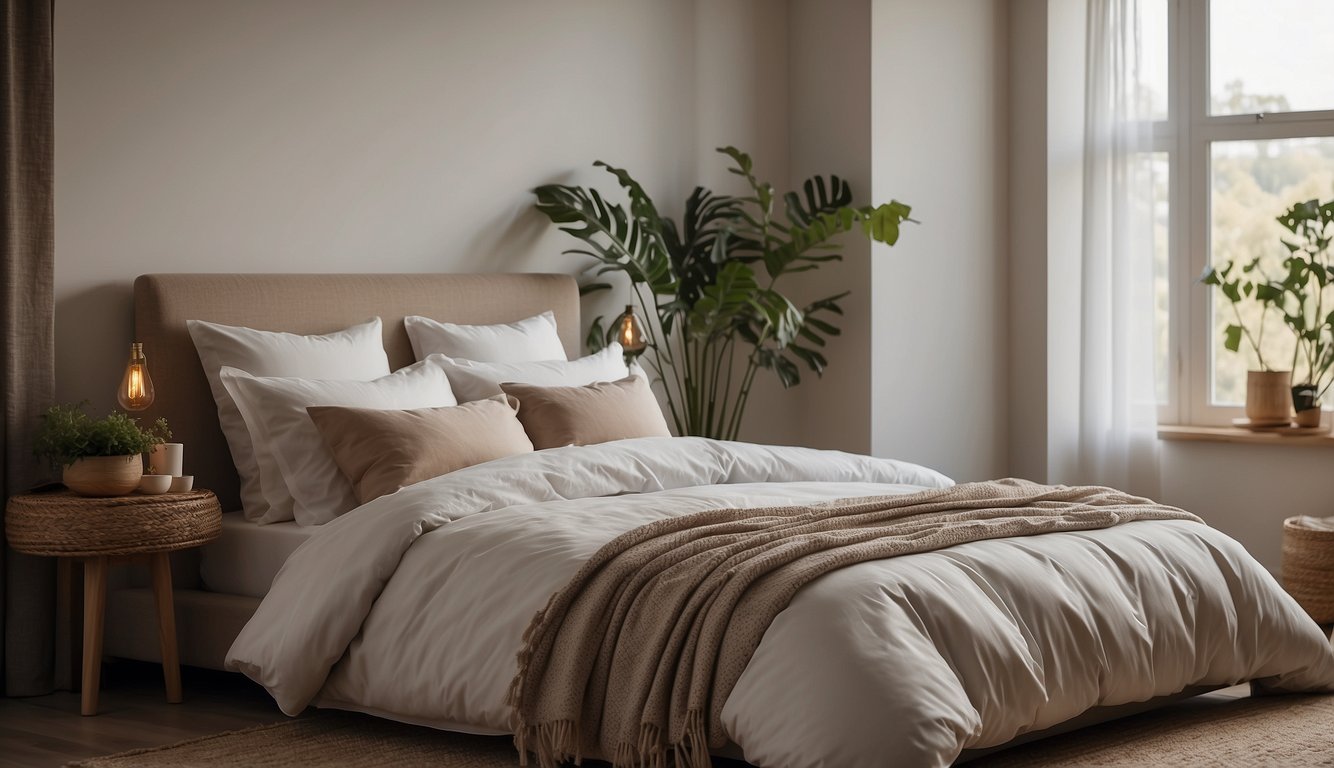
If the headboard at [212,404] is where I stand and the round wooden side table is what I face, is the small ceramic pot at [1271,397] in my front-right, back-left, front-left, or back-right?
back-left

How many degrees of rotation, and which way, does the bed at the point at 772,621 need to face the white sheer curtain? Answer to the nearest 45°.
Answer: approximately 90° to its left

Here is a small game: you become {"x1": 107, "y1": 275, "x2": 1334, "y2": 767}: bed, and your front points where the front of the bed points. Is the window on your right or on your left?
on your left

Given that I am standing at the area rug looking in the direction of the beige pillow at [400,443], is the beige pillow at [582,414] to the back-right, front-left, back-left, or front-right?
front-right

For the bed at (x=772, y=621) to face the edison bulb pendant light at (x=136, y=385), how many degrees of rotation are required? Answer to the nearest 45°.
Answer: approximately 135° to its right

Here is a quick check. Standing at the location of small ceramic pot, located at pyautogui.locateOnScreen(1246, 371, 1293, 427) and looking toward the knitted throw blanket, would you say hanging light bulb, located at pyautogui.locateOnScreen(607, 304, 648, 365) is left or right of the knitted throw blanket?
right

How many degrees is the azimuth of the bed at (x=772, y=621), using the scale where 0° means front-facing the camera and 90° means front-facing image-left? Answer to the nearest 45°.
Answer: approximately 315°

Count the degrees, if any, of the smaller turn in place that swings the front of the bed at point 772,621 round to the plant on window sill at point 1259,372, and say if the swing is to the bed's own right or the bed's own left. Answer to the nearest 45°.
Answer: approximately 90° to the bed's own left

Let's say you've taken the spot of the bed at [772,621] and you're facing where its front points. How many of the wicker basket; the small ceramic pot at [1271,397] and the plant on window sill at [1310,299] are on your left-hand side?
3

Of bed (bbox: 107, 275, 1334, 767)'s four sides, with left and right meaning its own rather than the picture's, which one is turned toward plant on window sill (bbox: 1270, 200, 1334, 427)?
left
